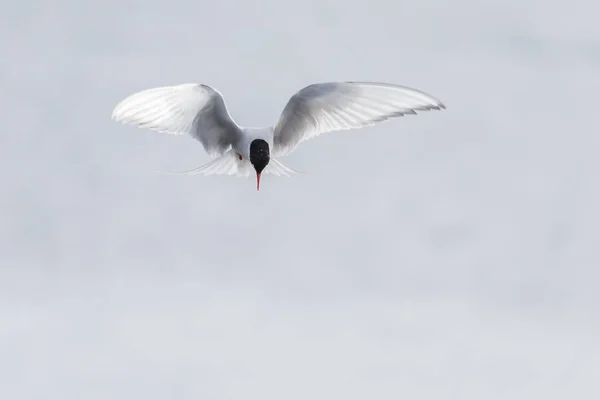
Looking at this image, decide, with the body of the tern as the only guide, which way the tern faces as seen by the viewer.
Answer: toward the camera
